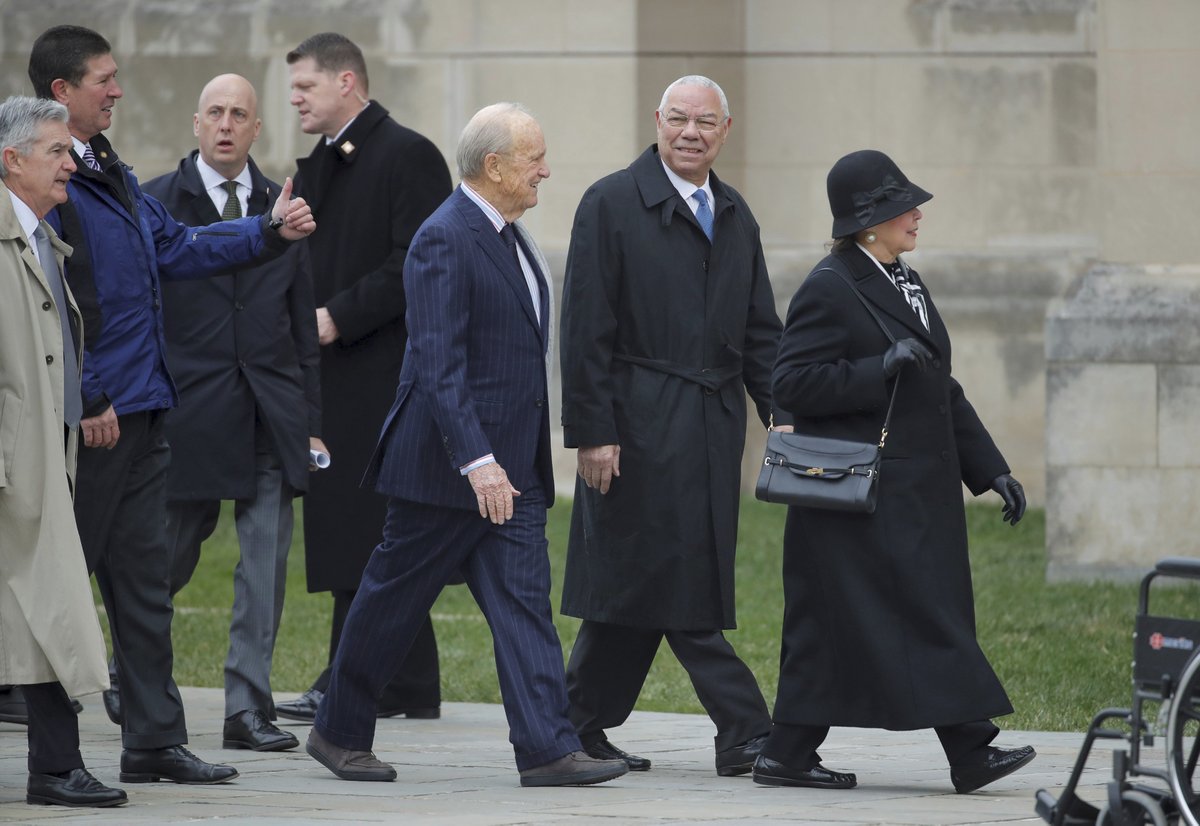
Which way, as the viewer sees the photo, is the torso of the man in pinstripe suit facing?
to the viewer's right

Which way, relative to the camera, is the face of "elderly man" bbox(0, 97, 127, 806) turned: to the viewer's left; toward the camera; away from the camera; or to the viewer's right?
to the viewer's right

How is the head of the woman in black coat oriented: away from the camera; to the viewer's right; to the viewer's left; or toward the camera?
to the viewer's right

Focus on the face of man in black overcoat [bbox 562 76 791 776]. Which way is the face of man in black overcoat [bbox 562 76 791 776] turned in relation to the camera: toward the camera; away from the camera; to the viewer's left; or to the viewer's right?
toward the camera

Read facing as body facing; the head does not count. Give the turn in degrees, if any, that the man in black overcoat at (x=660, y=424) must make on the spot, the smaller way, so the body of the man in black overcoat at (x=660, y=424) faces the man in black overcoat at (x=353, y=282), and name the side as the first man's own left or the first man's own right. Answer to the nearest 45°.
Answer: approximately 180°

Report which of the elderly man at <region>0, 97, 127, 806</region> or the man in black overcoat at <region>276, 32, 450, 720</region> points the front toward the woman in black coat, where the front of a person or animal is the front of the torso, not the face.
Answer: the elderly man

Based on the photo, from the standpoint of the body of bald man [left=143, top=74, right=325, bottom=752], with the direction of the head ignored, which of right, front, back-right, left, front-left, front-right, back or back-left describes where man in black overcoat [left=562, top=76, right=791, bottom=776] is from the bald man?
front-left

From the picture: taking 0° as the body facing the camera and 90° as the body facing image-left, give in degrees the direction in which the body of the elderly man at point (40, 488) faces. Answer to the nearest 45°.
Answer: approximately 270°

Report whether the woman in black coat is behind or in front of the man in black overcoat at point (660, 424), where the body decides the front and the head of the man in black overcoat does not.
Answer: in front

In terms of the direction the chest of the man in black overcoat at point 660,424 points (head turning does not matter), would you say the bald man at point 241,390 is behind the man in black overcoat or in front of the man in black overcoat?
behind

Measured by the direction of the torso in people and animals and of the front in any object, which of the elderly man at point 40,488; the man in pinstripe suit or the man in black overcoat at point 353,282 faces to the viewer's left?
the man in black overcoat

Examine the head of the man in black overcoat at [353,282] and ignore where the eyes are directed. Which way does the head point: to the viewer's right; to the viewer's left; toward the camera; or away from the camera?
to the viewer's left

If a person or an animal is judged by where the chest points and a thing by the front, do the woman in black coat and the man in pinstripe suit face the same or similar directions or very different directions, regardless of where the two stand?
same or similar directions

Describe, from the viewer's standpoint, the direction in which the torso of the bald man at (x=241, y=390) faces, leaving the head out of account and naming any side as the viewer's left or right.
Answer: facing the viewer
